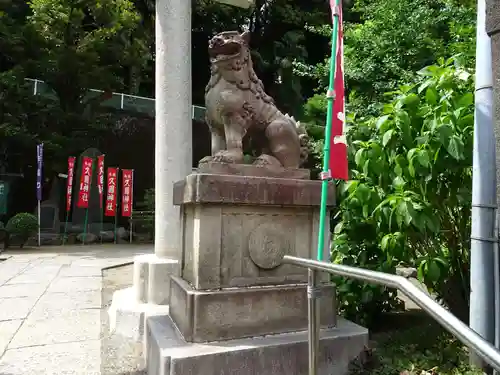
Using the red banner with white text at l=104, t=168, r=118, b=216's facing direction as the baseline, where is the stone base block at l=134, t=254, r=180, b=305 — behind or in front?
in front

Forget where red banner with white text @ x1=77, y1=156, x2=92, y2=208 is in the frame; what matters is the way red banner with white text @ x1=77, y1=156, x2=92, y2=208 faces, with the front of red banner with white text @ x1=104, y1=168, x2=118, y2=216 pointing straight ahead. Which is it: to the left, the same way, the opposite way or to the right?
the same way

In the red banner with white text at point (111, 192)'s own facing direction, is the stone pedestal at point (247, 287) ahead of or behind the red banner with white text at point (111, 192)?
ahead

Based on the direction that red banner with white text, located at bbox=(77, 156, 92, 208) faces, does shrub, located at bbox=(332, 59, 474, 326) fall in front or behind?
in front

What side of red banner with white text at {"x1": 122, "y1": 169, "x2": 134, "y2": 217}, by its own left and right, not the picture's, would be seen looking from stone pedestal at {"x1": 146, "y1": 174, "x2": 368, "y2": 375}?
front

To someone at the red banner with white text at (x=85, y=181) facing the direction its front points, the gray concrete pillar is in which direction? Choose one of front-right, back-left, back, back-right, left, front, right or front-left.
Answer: front

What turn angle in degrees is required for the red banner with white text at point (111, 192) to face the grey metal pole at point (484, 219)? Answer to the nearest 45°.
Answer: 0° — it already faces it

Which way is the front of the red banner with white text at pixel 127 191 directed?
toward the camera

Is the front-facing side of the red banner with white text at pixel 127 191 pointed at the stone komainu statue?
yes

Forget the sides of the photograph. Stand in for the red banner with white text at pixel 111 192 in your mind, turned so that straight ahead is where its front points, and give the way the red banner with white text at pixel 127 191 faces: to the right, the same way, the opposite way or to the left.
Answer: the same way

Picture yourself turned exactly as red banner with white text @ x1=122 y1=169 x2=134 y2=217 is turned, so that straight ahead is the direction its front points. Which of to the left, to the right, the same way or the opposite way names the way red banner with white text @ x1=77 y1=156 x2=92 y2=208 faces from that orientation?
the same way

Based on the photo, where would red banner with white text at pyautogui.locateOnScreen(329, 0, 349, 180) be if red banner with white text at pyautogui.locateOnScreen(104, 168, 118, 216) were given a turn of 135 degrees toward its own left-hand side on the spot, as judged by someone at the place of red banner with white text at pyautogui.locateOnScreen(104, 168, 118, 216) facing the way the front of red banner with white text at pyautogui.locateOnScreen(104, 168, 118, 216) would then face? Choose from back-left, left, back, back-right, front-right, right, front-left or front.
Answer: back-right

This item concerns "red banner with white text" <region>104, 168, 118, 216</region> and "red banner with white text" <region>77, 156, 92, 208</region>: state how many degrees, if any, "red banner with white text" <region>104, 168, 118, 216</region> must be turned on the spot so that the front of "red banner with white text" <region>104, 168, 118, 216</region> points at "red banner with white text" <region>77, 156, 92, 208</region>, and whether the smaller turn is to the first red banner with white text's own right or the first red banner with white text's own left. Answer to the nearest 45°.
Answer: approximately 45° to the first red banner with white text's own right

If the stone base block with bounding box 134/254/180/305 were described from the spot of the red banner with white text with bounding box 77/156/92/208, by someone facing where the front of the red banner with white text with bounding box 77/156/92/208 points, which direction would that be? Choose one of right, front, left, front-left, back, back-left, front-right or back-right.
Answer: front

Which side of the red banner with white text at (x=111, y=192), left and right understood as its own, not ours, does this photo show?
front

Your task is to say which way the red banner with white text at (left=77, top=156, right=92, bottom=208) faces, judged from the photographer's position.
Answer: facing the viewer
